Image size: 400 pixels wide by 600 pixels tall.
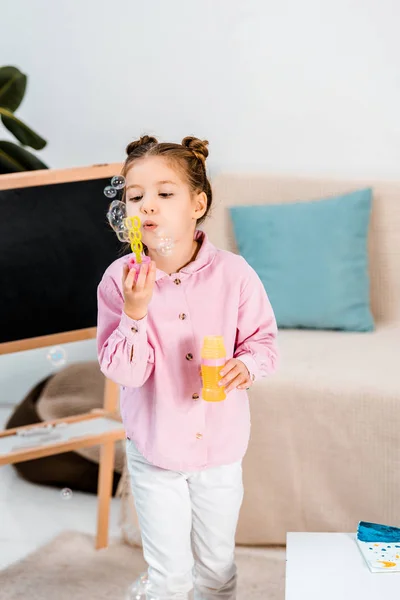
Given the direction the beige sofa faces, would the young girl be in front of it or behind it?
in front

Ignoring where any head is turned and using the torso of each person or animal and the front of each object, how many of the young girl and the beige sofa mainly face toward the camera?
2

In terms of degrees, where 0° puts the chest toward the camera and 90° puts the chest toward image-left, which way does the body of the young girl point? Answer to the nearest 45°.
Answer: approximately 0°

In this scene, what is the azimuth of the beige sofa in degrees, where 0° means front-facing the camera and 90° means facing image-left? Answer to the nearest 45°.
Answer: approximately 0°

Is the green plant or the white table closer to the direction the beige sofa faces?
the white table

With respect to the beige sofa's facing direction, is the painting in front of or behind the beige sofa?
in front

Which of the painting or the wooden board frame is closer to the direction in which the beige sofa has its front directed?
the painting
